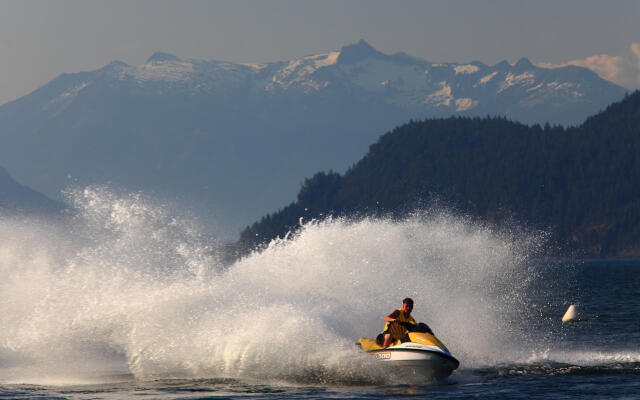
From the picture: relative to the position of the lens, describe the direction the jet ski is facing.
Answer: facing the viewer and to the right of the viewer
